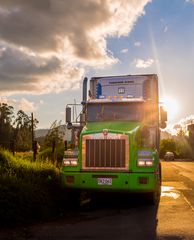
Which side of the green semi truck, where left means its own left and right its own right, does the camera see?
front
